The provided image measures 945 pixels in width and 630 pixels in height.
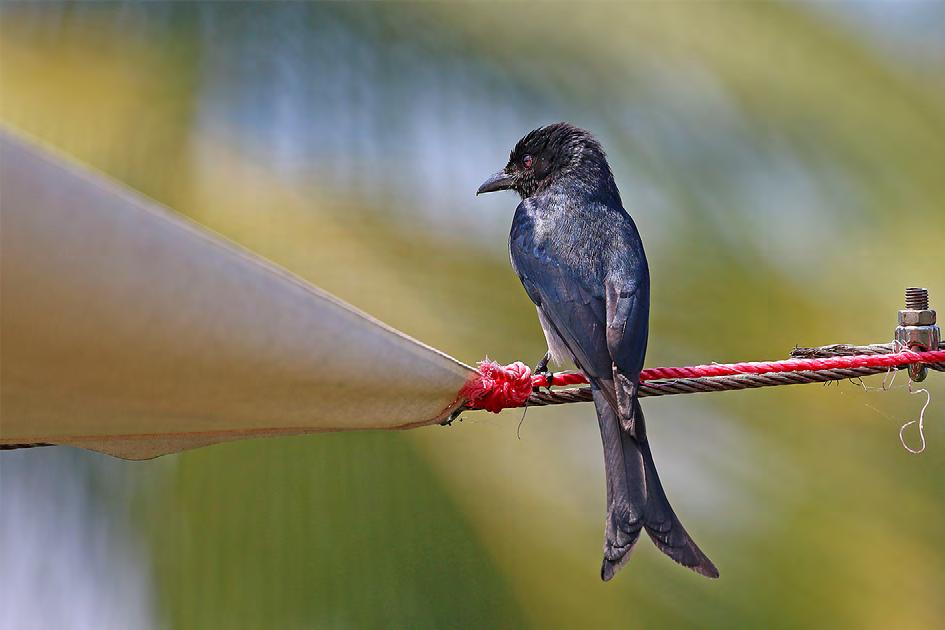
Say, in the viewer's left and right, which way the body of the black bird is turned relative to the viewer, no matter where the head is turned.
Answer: facing away from the viewer and to the left of the viewer

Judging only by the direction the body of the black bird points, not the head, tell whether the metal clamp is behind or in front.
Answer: behind

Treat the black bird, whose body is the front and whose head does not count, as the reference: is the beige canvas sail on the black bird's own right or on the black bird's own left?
on the black bird's own left
